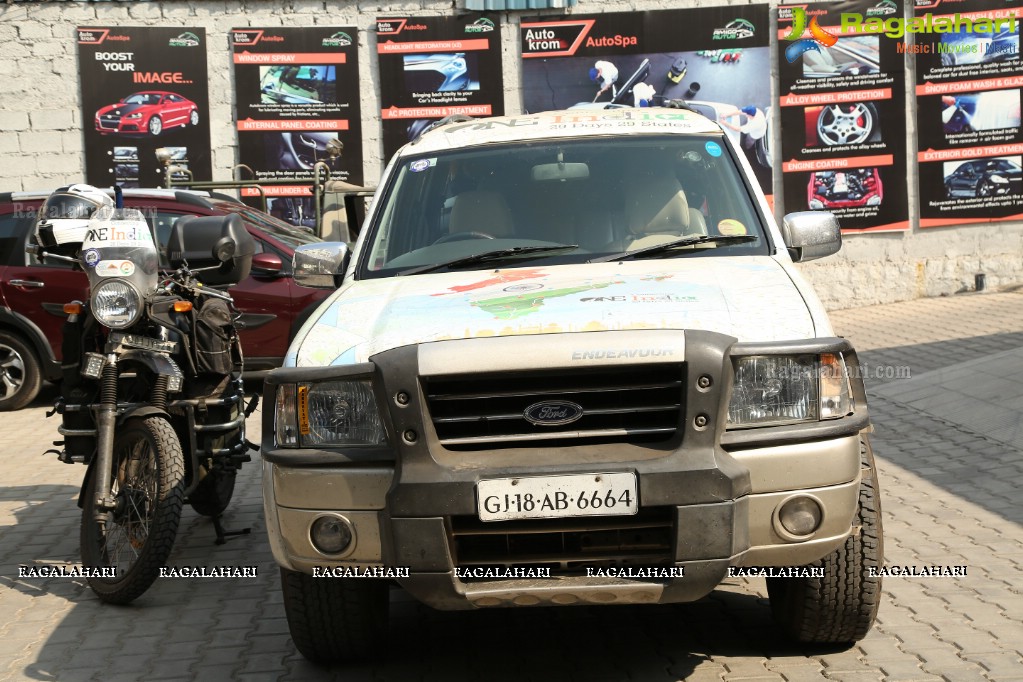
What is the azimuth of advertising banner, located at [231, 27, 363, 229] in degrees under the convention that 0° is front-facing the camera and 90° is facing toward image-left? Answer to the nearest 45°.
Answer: approximately 0°

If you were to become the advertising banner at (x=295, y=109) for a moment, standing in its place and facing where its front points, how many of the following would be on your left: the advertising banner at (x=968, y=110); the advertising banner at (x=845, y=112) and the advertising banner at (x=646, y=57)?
3

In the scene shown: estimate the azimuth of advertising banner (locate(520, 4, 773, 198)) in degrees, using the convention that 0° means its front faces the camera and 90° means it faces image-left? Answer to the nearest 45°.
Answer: approximately 0°

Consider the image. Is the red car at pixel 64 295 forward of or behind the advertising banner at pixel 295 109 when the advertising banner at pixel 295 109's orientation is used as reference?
forward

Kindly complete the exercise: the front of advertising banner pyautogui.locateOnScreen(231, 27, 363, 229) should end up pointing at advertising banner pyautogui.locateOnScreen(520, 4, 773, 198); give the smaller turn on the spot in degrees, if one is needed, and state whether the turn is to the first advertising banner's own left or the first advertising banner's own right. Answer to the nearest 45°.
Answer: approximately 90° to the first advertising banner's own left

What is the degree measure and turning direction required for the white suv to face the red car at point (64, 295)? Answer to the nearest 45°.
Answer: approximately 135° to its right

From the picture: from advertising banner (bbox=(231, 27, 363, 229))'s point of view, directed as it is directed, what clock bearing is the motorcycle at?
The motorcycle is roughly at 12 o'clock from the advertising banner.

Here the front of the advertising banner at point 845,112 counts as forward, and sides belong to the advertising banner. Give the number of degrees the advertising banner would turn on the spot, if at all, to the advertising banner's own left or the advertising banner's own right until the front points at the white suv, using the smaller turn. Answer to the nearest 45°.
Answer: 0° — it already faces it

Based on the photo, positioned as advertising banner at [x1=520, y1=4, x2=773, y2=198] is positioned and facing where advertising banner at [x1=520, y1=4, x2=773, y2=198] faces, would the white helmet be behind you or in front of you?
in front

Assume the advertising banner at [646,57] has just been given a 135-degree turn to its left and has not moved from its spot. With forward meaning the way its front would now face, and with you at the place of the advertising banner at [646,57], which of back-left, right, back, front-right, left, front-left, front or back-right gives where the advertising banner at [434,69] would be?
back-left

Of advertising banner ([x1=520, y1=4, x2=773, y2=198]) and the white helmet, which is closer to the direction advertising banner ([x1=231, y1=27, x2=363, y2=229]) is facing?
the white helmet
